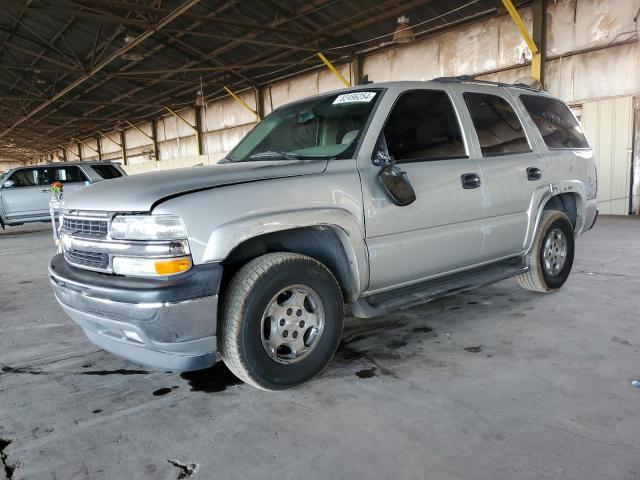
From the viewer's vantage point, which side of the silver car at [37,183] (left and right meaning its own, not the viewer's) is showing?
left

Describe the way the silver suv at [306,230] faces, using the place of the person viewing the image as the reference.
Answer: facing the viewer and to the left of the viewer

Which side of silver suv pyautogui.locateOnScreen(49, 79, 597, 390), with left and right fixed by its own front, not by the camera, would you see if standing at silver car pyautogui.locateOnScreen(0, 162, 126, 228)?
right

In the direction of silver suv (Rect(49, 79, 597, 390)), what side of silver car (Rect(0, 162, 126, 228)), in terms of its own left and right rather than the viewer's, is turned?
left

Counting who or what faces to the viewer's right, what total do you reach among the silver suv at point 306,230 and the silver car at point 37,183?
0
